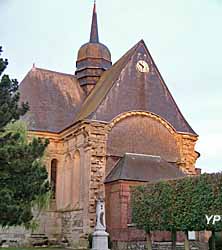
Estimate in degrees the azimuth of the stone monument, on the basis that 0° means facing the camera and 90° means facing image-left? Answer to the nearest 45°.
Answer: approximately 0°
